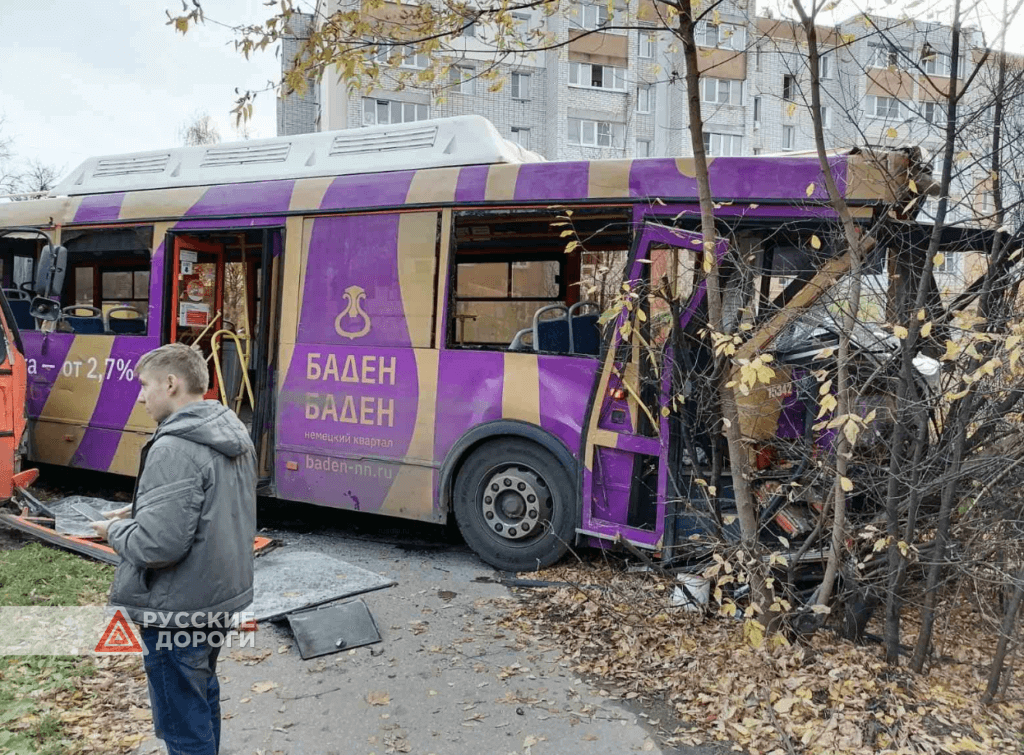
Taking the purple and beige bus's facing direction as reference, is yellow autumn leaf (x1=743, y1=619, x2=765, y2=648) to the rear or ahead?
ahead

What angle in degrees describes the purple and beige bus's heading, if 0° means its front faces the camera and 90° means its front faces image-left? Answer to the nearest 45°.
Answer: approximately 315°

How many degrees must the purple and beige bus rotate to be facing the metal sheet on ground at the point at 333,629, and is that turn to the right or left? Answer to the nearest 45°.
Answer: approximately 45° to its right
